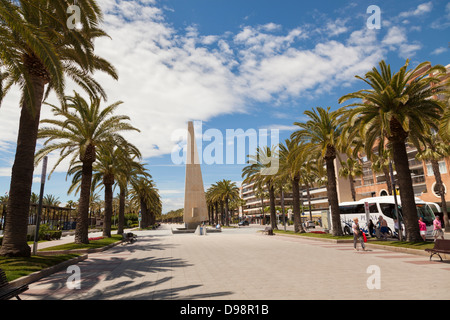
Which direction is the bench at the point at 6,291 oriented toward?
to the viewer's right

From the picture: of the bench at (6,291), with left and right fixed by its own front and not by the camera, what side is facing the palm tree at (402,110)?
front

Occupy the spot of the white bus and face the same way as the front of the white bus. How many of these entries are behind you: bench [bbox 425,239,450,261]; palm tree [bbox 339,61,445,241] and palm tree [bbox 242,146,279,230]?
1

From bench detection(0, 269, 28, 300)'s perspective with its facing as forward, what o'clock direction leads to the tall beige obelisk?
The tall beige obelisk is roughly at 10 o'clock from the bench.

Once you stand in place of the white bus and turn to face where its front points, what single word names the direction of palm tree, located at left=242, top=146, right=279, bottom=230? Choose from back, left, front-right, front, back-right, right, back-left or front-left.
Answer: back

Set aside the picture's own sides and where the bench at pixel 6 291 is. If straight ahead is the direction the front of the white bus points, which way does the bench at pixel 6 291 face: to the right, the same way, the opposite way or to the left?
to the left

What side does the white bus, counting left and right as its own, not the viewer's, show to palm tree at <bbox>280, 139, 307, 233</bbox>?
back

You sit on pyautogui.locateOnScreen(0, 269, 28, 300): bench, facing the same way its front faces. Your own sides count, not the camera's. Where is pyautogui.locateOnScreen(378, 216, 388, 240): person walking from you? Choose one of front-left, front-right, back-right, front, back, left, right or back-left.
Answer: front

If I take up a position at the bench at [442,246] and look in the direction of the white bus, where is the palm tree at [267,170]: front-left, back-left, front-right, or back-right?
front-left
